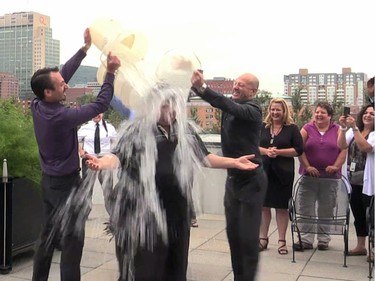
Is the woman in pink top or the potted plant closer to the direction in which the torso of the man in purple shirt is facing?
the woman in pink top

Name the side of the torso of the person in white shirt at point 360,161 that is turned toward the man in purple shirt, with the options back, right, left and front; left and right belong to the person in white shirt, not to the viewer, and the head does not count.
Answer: front

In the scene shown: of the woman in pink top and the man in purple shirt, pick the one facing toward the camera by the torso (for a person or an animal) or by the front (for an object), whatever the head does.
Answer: the woman in pink top

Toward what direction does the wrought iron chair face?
toward the camera

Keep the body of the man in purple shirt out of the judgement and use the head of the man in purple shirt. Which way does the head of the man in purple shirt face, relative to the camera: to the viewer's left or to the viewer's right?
to the viewer's right

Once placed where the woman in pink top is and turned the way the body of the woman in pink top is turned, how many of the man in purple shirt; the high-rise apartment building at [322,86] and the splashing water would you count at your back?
1

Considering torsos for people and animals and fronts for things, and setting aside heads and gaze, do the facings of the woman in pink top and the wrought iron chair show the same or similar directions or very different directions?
same or similar directions

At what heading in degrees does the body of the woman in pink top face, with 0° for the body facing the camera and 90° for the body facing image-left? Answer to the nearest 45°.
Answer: approximately 0°

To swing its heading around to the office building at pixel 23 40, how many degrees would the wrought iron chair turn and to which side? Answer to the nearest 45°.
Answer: approximately 90° to its right

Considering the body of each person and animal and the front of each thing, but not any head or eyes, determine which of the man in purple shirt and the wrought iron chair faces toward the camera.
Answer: the wrought iron chair

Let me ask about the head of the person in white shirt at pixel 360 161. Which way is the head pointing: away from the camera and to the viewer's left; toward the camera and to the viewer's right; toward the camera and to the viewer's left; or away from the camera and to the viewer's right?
toward the camera and to the viewer's left

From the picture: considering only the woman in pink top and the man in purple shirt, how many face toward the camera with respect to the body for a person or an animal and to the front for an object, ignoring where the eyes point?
1
